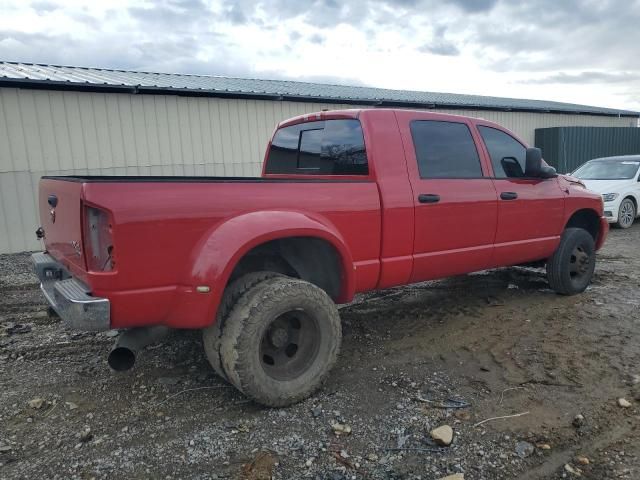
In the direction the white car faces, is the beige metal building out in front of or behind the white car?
in front

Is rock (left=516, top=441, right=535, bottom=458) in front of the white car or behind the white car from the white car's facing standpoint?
in front

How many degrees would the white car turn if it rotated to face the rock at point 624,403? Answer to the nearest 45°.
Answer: approximately 45° to its left

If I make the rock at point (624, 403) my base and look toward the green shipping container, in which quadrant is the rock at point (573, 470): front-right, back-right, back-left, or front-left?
back-left

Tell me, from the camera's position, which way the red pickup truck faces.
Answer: facing away from the viewer and to the right of the viewer

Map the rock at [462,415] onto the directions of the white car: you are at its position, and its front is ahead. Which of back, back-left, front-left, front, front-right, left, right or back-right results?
front-left

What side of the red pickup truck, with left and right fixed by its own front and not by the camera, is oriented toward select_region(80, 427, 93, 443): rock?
back

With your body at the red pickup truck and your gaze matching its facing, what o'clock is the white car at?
The white car is roughly at 12 o'clock from the red pickup truck.

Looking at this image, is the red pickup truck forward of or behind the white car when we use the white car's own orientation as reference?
forward

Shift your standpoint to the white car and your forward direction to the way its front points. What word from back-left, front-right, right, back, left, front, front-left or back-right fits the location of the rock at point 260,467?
front-left

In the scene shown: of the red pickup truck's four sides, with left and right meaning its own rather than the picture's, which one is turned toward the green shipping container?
front

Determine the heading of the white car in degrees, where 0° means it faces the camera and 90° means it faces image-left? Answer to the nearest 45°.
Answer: approximately 45°
